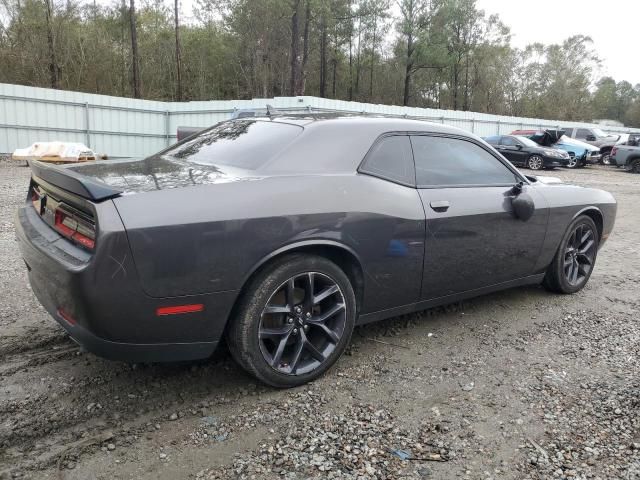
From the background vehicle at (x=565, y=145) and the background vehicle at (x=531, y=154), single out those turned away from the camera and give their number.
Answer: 0

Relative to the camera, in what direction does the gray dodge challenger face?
facing away from the viewer and to the right of the viewer

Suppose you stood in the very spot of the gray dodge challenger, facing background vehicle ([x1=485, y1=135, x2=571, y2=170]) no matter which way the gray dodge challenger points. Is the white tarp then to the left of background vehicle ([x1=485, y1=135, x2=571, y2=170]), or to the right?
left

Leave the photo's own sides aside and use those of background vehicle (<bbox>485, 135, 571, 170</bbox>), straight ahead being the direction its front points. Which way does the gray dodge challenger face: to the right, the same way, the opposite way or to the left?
to the left

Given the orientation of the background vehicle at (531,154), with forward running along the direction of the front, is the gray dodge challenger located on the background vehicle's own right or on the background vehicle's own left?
on the background vehicle's own right

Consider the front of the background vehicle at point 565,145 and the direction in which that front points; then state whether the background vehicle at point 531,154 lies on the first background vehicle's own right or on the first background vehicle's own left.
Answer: on the first background vehicle's own right

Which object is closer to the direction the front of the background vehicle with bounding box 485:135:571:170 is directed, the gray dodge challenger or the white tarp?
the gray dodge challenger

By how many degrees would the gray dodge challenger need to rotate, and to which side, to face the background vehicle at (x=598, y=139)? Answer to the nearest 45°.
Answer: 0° — it already faces it

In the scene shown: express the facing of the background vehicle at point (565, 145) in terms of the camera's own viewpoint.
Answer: facing the viewer and to the right of the viewer
